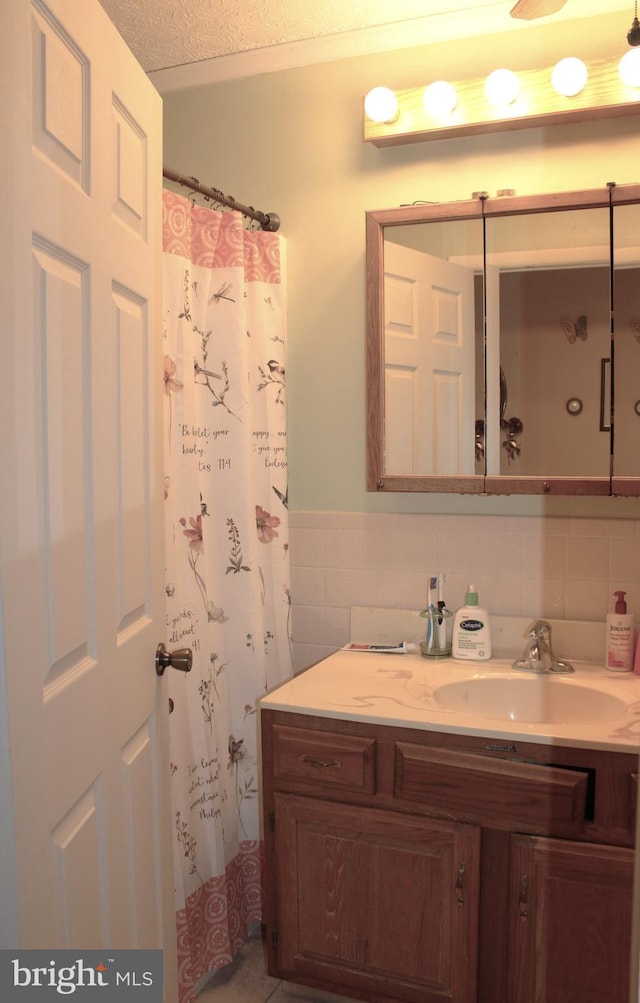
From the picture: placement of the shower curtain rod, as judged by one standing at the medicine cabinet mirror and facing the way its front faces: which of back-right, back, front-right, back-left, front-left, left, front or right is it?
right

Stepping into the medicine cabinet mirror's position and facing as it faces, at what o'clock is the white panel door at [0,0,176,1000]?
The white panel door is roughly at 1 o'clock from the medicine cabinet mirror.

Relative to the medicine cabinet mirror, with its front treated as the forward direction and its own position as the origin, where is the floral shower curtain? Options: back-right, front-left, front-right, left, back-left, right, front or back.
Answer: right

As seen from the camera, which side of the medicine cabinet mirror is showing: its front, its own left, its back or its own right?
front

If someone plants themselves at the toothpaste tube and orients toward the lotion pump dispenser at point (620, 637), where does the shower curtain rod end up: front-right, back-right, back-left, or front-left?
back-right
